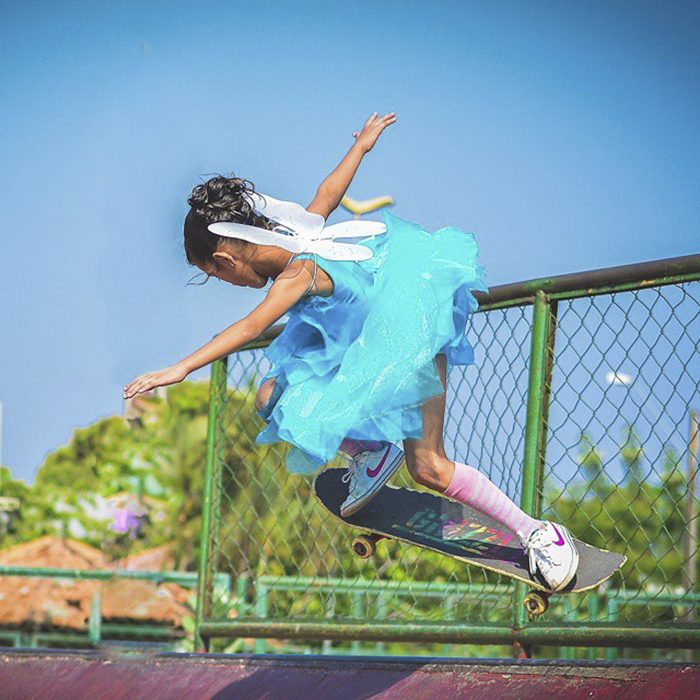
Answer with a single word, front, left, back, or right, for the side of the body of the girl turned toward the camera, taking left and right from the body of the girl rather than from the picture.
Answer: left

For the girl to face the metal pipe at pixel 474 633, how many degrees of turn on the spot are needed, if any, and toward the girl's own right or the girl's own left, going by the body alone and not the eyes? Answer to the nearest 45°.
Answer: approximately 135° to the girl's own right

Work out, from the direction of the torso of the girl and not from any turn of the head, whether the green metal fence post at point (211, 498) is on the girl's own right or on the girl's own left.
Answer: on the girl's own right

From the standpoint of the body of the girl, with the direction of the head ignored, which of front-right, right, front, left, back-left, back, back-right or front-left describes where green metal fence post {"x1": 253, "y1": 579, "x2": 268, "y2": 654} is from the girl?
right

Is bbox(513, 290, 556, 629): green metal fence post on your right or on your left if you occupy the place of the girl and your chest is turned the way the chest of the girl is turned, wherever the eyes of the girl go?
on your right
